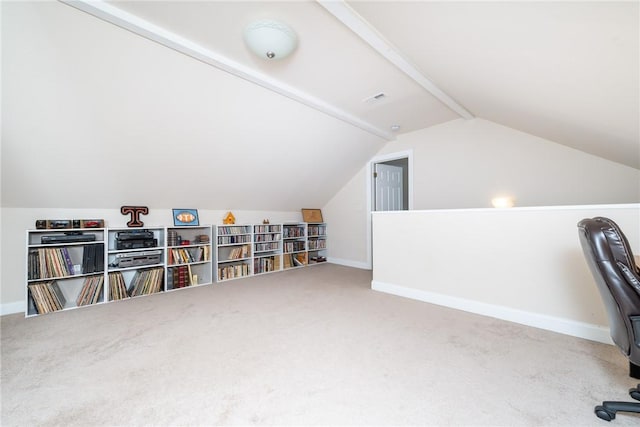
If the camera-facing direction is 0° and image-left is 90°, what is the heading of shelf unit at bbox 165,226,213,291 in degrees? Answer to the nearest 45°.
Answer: approximately 315°

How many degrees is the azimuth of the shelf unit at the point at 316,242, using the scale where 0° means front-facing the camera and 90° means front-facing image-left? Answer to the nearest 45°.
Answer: approximately 315°

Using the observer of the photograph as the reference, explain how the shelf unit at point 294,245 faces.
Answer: facing the viewer and to the right of the viewer

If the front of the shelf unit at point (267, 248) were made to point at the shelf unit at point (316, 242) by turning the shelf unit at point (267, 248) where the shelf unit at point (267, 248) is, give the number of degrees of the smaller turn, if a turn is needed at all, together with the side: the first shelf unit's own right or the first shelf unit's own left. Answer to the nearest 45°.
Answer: approximately 90° to the first shelf unit's own left

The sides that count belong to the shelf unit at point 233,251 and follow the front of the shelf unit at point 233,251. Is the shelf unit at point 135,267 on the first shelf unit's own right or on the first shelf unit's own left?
on the first shelf unit's own right

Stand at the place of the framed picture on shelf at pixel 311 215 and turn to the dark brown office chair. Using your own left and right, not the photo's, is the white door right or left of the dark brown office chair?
left

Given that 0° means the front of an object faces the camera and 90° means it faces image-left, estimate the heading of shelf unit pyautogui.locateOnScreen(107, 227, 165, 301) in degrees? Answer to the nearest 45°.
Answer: approximately 315°

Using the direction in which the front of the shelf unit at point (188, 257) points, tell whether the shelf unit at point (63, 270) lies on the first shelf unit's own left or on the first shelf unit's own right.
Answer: on the first shelf unit's own right

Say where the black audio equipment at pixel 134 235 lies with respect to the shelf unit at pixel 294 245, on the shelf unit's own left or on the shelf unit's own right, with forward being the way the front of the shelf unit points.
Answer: on the shelf unit's own right

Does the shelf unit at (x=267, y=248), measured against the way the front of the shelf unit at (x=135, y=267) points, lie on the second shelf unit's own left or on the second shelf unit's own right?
on the second shelf unit's own left

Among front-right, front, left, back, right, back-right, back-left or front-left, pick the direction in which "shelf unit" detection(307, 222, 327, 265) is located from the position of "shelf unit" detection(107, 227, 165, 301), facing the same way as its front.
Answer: front-left
